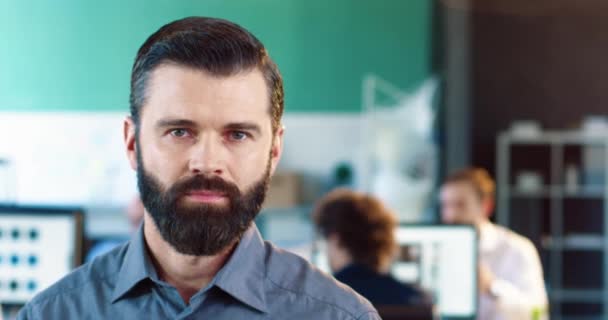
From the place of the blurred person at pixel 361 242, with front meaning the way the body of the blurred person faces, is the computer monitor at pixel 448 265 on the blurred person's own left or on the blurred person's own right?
on the blurred person's own right

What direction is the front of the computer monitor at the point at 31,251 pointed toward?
toward the camera

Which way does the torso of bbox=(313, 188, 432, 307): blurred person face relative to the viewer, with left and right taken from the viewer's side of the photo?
facing away from the viewer and to the left of the viewer

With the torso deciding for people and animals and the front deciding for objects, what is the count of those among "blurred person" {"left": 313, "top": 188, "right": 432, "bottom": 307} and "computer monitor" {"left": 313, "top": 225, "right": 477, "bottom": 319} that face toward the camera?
1

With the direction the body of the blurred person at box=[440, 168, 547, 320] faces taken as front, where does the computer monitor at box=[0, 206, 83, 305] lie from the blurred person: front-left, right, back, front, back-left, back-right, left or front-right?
front

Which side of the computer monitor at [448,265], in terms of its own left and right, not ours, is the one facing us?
front

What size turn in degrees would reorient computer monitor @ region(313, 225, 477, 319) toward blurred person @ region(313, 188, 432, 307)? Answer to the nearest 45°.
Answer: approximately 45° to its right

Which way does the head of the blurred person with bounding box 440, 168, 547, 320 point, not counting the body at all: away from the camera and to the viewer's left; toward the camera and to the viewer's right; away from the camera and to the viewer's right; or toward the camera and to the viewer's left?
toward the camera and to the viewer's left

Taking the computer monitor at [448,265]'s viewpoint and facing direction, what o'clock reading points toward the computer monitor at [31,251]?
the computer monitor at [31,251] is roughly at 2 o'clock from the computer monitor at [448,265].

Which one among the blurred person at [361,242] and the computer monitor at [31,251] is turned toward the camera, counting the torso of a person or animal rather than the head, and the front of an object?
the computer monitor

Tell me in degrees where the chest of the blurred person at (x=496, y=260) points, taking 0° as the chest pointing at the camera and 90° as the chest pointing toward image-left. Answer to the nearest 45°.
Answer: approximately 45°

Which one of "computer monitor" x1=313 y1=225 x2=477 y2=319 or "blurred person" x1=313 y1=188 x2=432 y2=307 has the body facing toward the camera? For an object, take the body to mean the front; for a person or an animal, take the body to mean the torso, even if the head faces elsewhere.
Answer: the computer monitor

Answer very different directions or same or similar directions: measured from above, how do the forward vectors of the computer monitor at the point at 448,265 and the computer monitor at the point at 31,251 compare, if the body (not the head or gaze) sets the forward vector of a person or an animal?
same or similar directions

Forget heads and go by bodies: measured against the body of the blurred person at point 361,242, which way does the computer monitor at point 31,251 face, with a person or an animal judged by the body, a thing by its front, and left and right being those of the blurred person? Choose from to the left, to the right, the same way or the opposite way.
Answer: the opposite way

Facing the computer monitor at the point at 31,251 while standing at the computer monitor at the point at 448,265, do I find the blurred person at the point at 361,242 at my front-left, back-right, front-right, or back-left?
front-left
